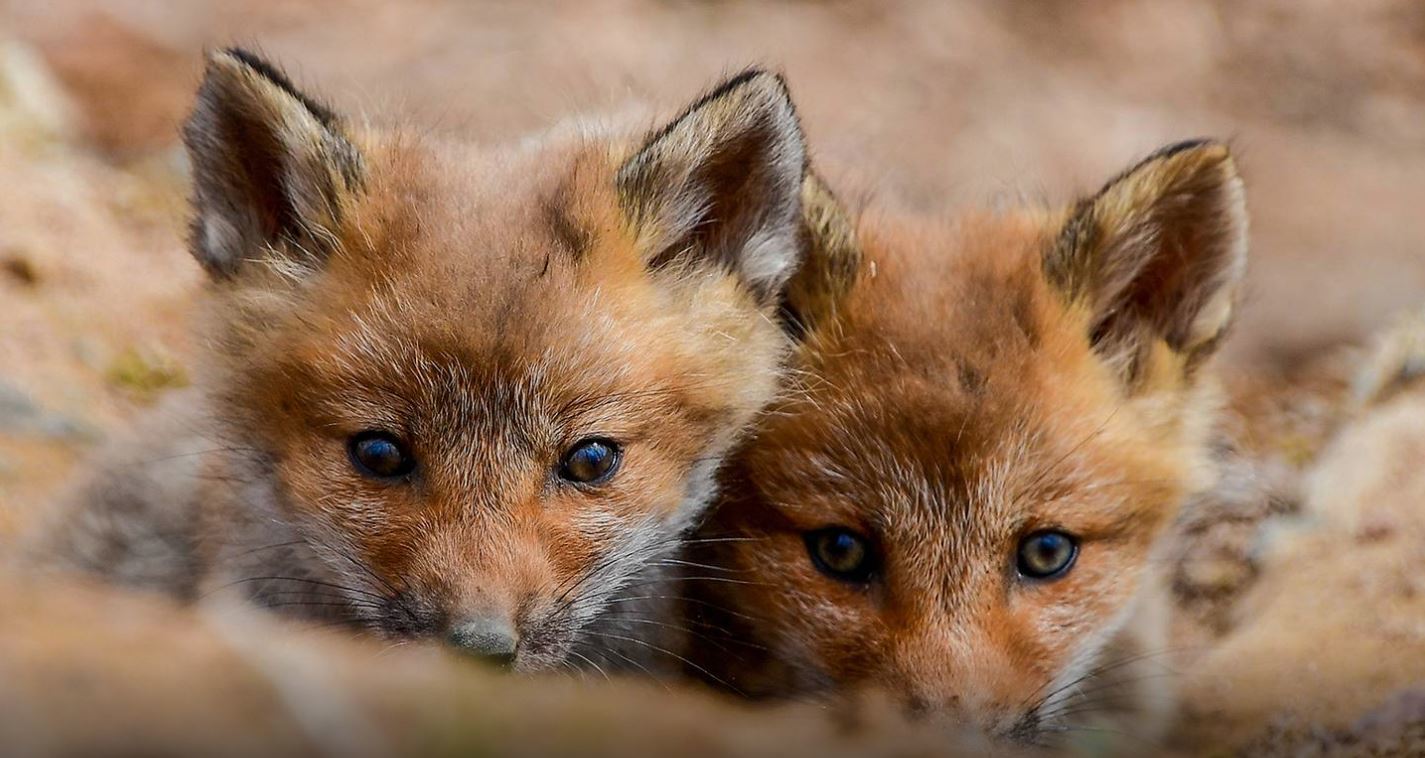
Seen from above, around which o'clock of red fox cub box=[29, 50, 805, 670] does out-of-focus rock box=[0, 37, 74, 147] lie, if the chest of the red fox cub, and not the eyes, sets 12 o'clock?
The out-of-focus rock is roughly at 5 o'clock from the red fox cub.

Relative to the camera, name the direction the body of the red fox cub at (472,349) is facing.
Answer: toward the camera

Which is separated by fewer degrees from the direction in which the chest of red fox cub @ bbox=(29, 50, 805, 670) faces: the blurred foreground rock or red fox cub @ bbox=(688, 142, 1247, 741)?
the blurred foreground rock

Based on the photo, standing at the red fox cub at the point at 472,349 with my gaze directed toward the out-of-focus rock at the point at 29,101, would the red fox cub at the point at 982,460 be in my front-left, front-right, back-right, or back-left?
back-right

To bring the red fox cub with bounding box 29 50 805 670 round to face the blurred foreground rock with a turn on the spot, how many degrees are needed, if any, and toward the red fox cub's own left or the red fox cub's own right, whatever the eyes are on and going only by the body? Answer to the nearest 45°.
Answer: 0° — it already faces it

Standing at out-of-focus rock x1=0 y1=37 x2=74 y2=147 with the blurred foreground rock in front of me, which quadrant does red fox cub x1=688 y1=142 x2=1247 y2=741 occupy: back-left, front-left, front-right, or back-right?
front-left

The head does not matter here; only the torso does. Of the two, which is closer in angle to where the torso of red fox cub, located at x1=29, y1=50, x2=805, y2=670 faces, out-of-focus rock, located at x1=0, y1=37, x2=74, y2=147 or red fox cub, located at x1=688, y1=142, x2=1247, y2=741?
the red fox cub

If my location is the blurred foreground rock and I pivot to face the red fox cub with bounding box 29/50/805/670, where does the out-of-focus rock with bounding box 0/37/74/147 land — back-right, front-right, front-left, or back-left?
front-left

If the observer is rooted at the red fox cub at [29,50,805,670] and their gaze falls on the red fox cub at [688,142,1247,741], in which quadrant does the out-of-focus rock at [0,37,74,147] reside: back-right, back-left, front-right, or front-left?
back-left

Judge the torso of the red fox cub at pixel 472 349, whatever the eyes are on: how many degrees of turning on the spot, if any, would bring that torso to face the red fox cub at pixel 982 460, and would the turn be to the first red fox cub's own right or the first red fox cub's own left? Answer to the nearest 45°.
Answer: approximately 90° to the first red fox cub's own left

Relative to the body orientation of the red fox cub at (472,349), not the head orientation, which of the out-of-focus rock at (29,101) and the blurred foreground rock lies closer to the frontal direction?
the blurred foreground rock
